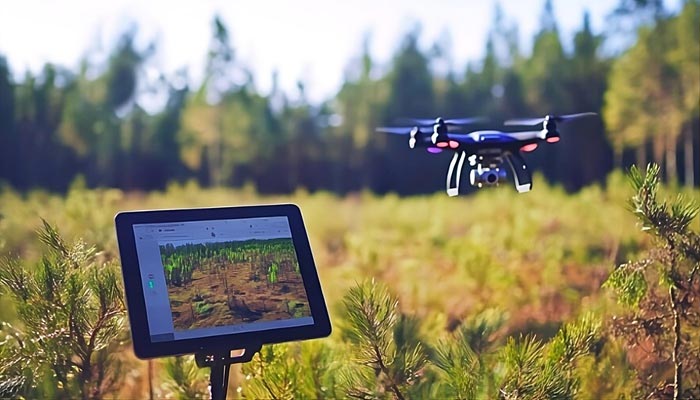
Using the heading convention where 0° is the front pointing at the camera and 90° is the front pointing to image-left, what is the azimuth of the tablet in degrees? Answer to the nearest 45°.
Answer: approximately 0°

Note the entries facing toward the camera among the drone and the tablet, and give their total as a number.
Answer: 2

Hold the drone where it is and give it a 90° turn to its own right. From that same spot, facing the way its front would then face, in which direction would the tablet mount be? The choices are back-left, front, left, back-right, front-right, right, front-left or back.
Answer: front-left

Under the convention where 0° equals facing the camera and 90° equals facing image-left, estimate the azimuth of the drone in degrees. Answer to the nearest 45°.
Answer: approximately 0°

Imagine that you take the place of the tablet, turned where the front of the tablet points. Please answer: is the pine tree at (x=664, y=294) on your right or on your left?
on your left

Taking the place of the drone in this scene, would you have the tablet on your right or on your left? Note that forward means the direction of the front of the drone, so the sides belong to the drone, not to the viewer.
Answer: on your right
